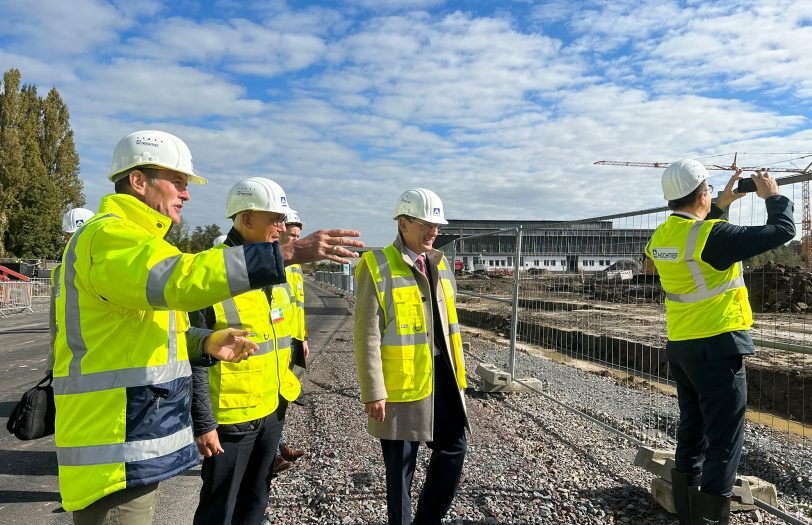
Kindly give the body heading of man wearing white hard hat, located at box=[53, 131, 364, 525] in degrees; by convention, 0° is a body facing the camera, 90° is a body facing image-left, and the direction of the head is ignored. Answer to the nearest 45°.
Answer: approximately 270°

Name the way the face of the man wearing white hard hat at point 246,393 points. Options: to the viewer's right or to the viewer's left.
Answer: to the viewer's right

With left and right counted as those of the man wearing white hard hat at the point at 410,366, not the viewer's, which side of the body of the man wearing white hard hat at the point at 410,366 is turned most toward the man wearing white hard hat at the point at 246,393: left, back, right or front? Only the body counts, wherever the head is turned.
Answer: right

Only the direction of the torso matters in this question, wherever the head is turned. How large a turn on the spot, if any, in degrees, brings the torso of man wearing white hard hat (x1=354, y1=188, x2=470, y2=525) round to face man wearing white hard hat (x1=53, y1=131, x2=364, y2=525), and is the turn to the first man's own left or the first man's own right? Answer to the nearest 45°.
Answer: approximately 90° to the first man's own right

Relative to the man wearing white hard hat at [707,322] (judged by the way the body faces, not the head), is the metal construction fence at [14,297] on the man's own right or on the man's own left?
on the man's own left

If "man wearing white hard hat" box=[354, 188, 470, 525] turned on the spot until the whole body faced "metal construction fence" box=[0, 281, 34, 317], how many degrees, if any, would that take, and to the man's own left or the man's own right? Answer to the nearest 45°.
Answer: approximately 180°

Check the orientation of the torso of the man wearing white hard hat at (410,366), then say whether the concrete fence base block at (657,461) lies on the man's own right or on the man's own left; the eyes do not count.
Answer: on the man's own left

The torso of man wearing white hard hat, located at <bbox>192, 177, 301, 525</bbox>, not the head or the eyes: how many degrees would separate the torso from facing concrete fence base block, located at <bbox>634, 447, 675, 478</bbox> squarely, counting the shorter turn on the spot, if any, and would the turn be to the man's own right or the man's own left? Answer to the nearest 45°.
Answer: approximately 45° to the man's own left
